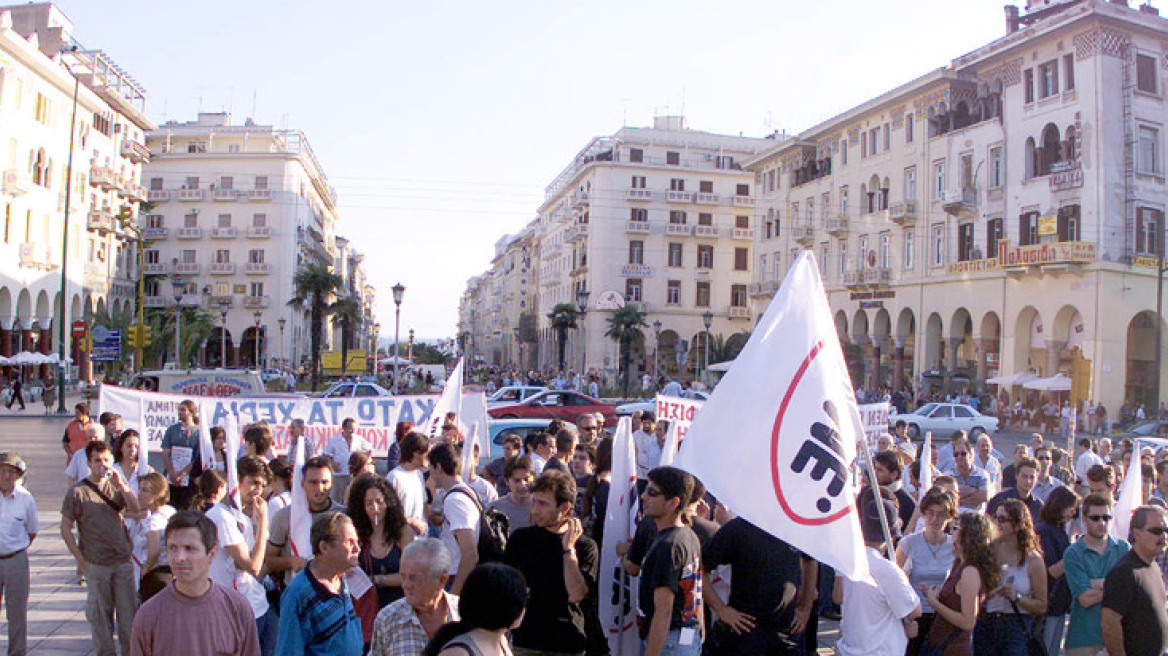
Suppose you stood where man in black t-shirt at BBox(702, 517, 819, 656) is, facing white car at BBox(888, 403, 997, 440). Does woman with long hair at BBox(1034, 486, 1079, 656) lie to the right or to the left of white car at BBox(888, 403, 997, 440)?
right

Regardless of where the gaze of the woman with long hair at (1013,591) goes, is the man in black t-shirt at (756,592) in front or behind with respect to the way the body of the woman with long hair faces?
in front

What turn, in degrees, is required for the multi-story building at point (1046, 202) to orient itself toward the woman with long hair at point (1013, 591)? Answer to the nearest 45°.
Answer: approximately 45° to its left

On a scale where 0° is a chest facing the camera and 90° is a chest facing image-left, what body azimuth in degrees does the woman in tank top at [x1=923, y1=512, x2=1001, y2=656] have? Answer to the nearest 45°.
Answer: approximately 90°

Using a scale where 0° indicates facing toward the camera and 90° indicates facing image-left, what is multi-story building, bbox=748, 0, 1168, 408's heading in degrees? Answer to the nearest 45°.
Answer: approximately 45°

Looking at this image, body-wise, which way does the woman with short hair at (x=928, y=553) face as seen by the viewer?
toward the camera

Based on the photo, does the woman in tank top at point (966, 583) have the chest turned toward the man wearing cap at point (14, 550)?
yes

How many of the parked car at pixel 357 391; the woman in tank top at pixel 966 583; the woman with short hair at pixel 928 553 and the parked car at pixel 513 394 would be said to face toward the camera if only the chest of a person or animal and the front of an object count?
1

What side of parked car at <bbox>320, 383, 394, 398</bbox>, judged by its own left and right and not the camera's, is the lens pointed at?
left
